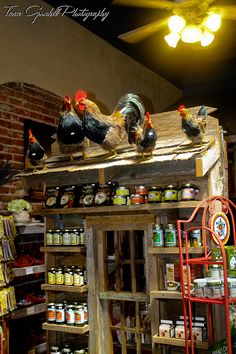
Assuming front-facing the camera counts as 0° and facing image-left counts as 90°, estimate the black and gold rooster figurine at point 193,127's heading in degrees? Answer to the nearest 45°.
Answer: approximately 45°
